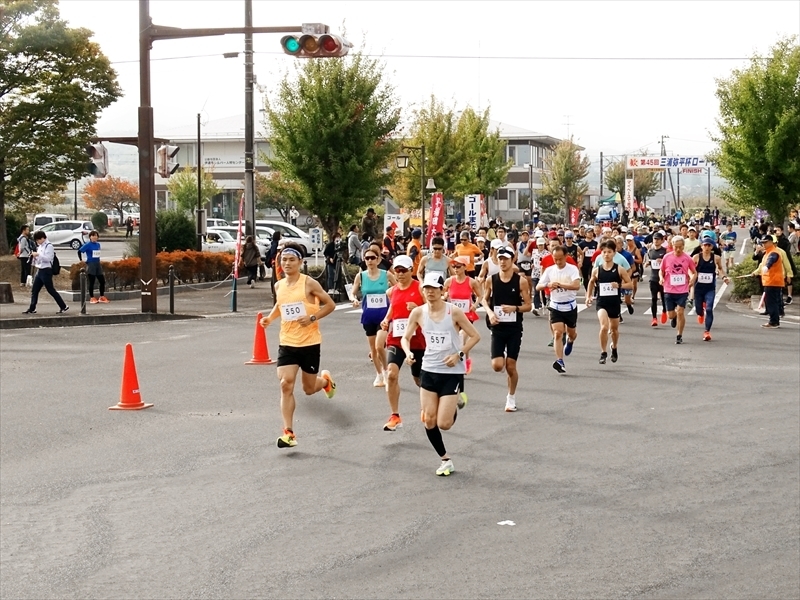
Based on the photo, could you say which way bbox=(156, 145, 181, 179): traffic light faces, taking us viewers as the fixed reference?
facing to the right of the viewer

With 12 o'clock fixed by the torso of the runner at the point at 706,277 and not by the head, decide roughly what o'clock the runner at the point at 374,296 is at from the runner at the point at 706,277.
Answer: the runner at the point at 374,296 is roughly at 1 o'clock from the runner at the point at 706,277.

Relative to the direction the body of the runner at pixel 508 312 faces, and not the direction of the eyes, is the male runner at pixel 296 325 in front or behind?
in front

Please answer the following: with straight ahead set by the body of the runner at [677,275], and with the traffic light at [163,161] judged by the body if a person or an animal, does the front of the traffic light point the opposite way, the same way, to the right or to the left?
to the left

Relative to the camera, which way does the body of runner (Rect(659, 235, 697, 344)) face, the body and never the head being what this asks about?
toward the camera

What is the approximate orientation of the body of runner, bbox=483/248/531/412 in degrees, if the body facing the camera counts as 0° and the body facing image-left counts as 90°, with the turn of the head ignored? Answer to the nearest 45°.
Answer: approximately 0°

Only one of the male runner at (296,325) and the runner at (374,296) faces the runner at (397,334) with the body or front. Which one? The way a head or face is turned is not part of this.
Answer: the runner at (374,296)

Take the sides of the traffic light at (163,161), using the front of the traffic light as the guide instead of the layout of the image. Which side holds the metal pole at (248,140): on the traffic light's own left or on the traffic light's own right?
on the traffic light's own left

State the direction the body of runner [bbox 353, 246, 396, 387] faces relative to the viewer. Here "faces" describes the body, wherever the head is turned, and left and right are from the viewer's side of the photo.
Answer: facing the viewer

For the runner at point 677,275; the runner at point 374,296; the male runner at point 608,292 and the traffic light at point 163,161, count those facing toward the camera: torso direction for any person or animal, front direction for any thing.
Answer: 3

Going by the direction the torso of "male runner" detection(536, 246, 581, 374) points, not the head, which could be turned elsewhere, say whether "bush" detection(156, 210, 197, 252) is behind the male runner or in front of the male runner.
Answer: behind

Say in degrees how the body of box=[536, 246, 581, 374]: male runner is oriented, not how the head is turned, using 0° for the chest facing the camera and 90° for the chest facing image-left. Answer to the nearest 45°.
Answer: approximately 0°

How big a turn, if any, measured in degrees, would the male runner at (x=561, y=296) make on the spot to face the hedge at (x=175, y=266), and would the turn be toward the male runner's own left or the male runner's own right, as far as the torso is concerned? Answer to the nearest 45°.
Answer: approximately 135° to the male runner's own right

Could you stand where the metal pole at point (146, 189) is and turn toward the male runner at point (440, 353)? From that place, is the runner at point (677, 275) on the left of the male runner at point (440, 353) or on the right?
left

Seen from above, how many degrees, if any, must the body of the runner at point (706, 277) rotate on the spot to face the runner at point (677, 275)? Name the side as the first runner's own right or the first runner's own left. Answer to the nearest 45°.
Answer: approximately 45° to the first runner's own right

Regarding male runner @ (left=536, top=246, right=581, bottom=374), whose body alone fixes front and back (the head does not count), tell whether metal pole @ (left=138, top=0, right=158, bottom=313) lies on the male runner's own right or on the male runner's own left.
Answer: on the male runner's own right

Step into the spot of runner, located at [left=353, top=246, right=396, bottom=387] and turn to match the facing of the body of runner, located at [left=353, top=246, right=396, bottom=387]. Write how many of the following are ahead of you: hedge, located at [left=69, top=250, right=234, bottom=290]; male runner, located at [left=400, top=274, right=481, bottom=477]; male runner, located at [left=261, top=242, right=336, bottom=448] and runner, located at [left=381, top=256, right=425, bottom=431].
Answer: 3

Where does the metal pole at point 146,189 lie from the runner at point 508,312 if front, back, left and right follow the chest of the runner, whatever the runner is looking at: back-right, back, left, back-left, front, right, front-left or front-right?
back-right

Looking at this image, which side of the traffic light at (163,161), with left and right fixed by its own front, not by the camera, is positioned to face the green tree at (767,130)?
front
